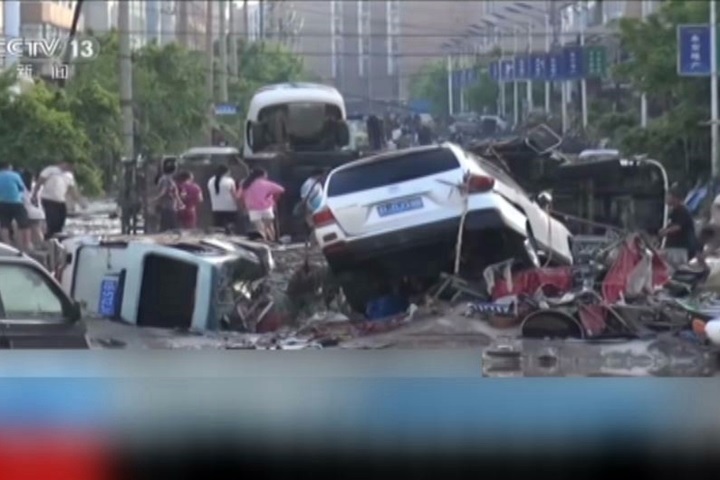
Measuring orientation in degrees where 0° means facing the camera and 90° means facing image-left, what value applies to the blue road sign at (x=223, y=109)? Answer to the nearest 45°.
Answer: approximately 0°

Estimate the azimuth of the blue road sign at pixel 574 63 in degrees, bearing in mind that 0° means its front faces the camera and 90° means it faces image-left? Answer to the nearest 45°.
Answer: approximately 0°

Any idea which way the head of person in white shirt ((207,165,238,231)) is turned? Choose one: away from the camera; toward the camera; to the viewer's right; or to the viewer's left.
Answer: away from the camera

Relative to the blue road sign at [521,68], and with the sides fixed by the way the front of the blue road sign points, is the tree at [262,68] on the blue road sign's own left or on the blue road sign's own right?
on the blue road sign's own right

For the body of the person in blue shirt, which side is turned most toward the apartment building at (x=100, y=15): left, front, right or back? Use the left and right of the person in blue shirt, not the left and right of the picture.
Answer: front
